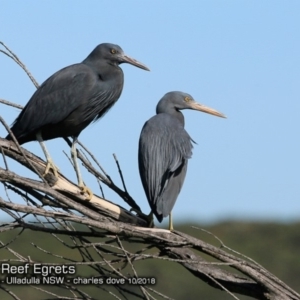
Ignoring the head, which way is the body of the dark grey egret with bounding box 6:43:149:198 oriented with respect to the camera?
to the viewer's right

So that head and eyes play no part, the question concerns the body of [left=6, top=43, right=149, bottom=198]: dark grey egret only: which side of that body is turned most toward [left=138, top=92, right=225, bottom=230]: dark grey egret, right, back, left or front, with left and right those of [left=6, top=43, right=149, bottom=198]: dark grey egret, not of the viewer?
front

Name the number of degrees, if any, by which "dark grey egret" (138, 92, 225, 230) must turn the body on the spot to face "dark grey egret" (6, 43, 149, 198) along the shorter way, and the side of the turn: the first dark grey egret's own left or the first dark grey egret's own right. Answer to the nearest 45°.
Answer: approximately 135° to the first dark grey egret's own left

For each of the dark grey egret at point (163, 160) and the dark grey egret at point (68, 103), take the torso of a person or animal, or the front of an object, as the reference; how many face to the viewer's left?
0

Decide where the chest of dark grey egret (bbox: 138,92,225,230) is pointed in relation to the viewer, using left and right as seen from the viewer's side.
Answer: facing away from the viewer and to the right of the viewer
